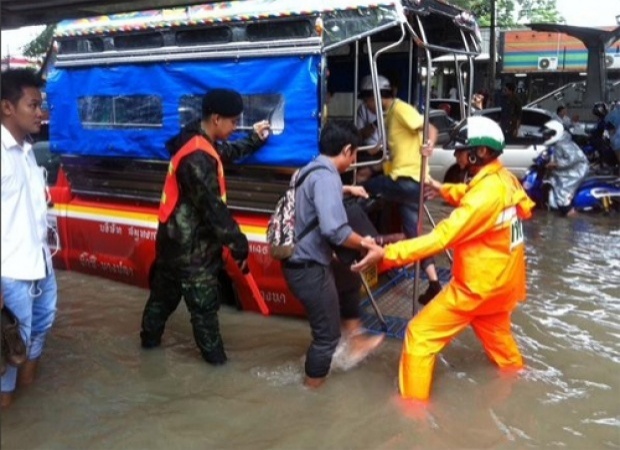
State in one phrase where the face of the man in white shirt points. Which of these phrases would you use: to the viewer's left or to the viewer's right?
to the viewer's right

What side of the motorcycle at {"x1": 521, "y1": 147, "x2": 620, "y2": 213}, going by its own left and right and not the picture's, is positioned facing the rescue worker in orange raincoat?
left

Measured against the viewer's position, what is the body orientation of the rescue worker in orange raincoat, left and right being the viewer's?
facing to the left of the viewer

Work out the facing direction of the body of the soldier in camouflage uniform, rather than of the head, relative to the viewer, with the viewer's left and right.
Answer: facing to the right of the viewer

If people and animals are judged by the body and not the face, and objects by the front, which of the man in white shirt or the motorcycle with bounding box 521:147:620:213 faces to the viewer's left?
the motorcycle

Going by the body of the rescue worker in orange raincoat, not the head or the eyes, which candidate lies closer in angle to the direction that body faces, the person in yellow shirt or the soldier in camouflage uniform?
the soldier in camouflage uniform

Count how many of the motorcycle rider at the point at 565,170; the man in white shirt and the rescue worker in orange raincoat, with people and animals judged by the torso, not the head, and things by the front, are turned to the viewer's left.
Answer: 2

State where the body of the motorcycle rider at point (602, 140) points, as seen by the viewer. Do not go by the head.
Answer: to the viewer's left

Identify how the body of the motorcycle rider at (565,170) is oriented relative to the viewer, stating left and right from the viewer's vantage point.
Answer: facing to the left of the viewer

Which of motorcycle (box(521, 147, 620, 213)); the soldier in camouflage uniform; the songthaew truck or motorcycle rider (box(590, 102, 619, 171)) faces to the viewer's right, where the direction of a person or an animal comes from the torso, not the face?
the soldier in camouflage uniform

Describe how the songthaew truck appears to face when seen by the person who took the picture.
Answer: facing away from the viewer and to the left of the viewer

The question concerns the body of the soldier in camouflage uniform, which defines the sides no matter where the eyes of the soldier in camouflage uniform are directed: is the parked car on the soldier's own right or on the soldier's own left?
on the soldier's own left
